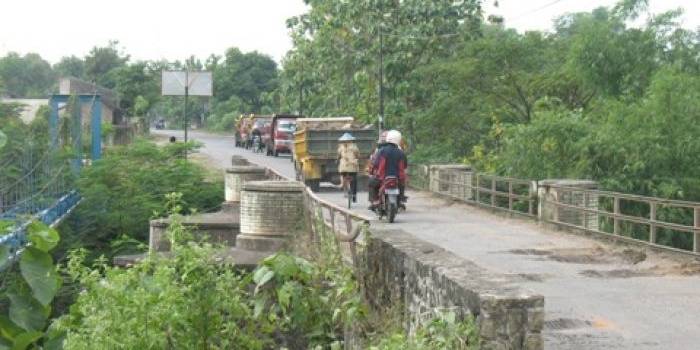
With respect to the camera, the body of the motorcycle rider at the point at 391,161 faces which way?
away from the camera

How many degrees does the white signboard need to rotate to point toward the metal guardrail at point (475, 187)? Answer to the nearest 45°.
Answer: approximately 45° to its left

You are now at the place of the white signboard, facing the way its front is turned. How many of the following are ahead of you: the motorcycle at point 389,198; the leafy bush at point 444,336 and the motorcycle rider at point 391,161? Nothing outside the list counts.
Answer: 3

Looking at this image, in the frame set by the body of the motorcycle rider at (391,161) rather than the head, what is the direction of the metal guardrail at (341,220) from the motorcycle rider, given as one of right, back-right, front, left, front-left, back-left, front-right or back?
back

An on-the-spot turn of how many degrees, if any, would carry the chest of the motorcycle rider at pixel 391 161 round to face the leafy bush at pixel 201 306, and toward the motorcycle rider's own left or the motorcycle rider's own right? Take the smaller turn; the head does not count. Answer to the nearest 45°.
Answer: approximately 180°

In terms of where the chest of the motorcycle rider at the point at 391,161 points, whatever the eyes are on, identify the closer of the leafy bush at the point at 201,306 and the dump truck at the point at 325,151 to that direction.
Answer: the dump truck

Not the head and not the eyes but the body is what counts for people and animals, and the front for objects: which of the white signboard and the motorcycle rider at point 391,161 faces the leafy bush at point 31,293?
the white signboard

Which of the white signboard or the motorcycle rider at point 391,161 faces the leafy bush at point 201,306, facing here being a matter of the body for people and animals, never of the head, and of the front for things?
the white signboard

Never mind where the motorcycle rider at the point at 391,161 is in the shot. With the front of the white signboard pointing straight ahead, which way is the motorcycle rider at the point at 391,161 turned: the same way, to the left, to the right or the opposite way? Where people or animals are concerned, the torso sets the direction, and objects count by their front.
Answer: the opposite way
